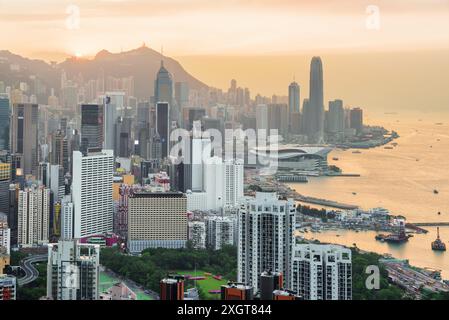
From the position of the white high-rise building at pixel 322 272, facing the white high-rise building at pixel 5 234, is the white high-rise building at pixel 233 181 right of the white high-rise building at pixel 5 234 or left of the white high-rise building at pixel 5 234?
right
